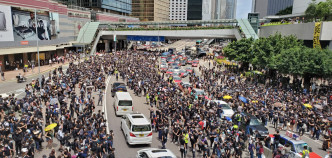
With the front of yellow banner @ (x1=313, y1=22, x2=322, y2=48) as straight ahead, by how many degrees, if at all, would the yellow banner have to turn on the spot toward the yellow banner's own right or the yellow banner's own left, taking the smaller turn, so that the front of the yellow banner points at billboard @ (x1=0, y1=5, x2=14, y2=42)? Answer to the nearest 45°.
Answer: approximately 45° to the yellow banner's own right

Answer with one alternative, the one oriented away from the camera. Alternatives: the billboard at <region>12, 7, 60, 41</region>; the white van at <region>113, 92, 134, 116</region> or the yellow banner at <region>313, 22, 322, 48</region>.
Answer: the white van

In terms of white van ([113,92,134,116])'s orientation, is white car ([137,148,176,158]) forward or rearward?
rearward

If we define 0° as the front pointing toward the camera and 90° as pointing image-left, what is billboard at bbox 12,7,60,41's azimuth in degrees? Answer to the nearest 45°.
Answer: approximately 315°

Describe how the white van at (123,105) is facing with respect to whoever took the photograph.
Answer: facing away from the viewer

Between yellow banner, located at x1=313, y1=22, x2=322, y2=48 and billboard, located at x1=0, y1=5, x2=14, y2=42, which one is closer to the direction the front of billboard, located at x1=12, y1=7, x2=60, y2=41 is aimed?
the yellow banner

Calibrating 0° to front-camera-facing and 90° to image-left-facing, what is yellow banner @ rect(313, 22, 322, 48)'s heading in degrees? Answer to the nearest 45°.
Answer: approximately 0°

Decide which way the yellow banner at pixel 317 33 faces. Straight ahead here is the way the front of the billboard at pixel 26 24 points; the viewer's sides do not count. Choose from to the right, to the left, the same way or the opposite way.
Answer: to the right
